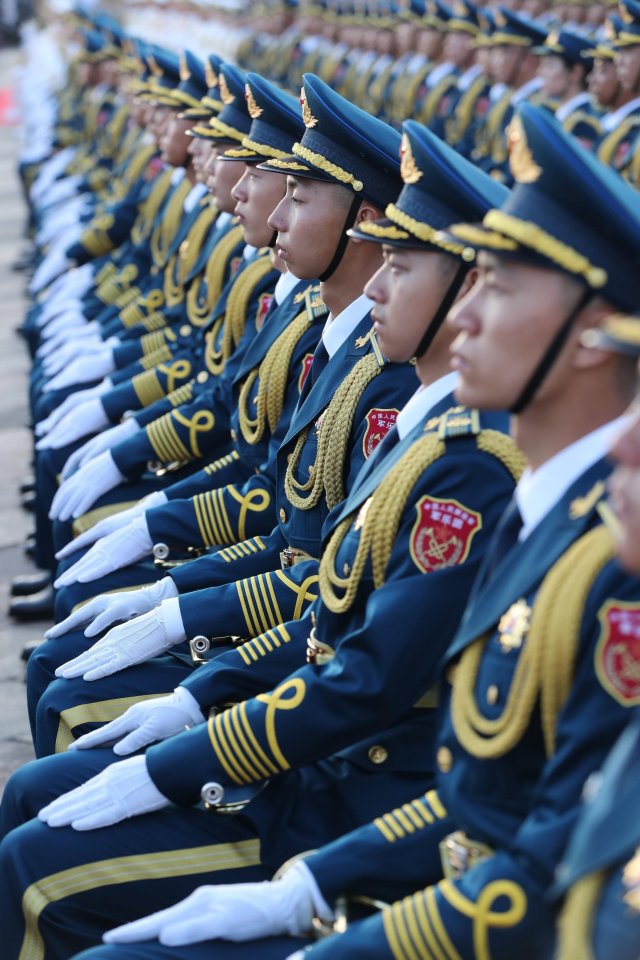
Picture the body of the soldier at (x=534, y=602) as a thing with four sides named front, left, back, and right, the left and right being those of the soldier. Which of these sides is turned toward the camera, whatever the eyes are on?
left

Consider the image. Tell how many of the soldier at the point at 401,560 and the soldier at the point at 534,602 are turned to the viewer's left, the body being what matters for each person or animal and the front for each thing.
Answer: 2

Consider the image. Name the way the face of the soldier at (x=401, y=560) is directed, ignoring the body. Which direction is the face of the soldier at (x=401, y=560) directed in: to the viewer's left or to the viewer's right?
to the viewer's left

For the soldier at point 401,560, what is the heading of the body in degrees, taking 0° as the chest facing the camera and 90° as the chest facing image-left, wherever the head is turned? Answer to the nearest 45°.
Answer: approximately 90°

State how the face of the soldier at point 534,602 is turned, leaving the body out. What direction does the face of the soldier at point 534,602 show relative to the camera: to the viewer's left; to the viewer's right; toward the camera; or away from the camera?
to the viewer's left

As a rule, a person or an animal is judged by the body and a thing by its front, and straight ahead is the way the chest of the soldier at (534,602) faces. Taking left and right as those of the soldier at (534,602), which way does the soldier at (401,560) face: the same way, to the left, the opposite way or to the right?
the same way
